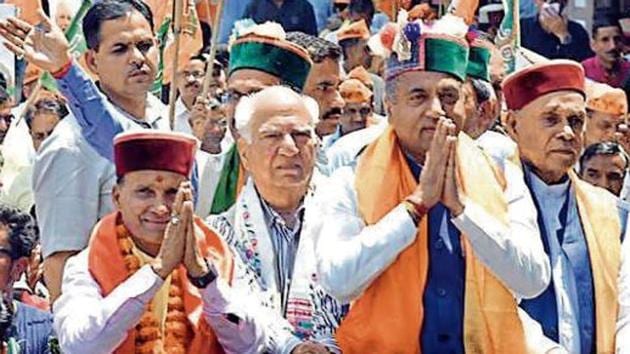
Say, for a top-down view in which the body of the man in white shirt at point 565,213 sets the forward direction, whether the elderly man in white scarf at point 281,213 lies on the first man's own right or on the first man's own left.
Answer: on the first man's own right

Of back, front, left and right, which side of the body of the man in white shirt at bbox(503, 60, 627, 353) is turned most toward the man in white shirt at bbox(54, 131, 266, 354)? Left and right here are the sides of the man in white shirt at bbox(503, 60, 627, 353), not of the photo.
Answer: right

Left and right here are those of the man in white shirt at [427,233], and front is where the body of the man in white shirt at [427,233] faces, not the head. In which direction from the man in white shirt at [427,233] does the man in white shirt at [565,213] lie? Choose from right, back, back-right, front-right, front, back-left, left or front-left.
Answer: back-left

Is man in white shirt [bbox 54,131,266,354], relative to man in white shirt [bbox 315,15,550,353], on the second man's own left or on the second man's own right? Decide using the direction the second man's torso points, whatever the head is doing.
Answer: on the second man's own right

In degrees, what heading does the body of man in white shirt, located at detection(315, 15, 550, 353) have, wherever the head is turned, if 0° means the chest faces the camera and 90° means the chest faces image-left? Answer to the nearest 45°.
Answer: approximately 0°

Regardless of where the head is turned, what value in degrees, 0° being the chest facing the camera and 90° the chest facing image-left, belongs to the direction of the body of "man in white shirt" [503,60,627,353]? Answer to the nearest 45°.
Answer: approximately 315°
